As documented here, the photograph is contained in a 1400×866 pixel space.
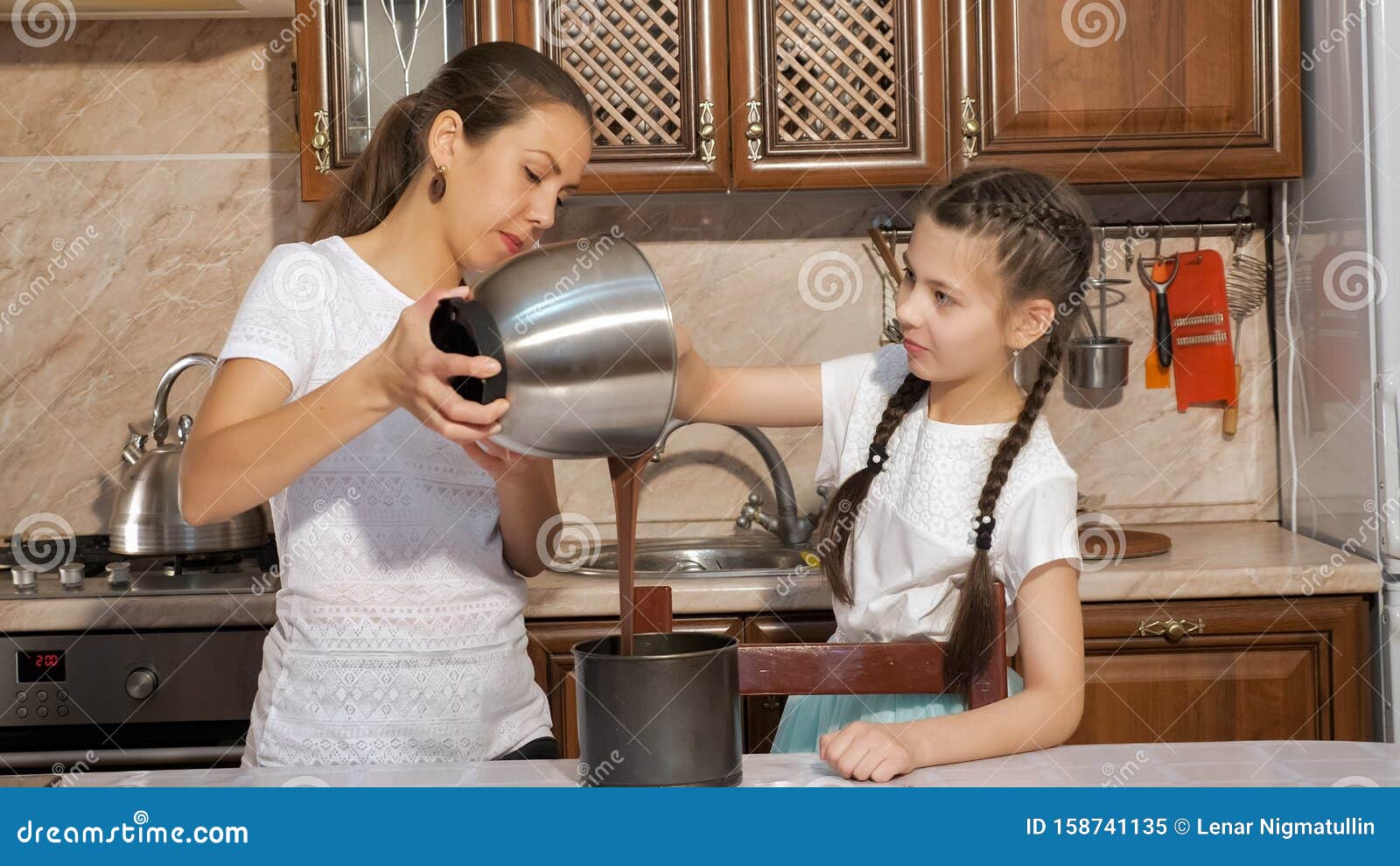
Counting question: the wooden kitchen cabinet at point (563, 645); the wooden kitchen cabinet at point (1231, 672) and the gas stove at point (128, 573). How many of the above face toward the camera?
3

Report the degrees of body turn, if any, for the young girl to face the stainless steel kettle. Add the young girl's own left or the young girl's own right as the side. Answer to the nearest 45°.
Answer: approximately 90° to the young girl's own right

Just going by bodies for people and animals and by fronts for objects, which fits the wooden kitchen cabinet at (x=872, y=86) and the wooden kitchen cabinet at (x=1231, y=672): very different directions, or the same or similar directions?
same or similar directions

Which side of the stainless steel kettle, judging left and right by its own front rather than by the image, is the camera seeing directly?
left

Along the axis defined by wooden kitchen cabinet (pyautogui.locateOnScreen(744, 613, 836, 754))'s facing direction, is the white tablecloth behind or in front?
in front

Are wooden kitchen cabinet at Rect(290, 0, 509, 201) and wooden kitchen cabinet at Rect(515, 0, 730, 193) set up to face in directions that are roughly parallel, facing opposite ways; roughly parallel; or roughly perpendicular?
roughly parallel

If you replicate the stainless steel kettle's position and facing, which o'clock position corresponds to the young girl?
The young girl is roughly at 8 o'clock from the stainless steel kettle.

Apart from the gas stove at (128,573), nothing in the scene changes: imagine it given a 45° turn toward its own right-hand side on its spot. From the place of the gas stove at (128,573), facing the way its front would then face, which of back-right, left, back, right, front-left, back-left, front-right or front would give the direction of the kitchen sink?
back-left

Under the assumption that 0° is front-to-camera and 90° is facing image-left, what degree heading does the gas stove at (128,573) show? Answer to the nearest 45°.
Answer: approximately 0°

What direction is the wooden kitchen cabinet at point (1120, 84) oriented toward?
toward the camera

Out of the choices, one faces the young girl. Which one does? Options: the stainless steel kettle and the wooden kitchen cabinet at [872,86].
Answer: the wooden kitchen cabinet

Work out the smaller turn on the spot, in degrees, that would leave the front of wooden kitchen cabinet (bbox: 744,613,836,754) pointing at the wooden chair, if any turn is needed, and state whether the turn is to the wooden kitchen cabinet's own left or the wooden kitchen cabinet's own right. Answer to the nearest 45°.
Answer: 0° — it already faces it

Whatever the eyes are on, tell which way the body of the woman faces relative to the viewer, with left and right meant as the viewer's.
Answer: facing the viewer and to the right of the viewer
